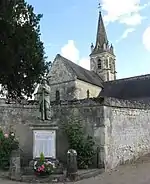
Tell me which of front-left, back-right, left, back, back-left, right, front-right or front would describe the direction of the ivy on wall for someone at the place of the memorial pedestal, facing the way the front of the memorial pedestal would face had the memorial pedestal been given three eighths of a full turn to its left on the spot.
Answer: front

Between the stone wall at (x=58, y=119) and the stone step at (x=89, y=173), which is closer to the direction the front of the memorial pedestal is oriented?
the stone step

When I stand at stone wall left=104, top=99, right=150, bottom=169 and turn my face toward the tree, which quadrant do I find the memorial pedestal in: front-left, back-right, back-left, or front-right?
front-left

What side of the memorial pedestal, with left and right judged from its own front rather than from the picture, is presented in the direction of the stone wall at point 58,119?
back

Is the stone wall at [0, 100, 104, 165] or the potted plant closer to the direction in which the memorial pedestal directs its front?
the potted plant

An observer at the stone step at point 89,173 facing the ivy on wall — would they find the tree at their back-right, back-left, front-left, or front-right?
front-left

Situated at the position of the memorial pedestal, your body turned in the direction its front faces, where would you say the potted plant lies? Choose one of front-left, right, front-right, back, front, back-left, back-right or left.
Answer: front

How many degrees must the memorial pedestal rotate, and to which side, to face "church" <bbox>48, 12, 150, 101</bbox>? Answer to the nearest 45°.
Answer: approximately 180°

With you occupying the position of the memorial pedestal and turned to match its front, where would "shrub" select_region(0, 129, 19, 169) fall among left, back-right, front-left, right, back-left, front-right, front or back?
back-right

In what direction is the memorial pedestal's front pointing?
toward the camera

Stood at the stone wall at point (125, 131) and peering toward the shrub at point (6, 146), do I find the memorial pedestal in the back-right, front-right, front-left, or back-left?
front-left

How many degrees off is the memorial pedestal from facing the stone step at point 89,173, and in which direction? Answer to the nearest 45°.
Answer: approximately 90° to its left

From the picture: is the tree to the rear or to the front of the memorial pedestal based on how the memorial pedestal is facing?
to the rear
